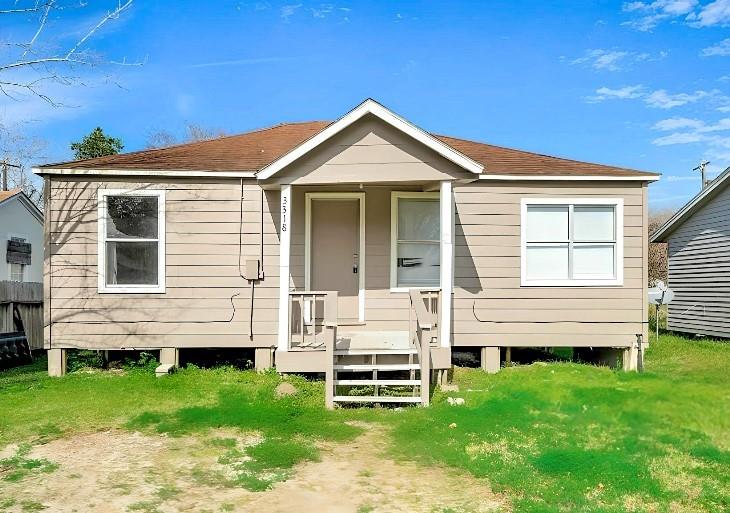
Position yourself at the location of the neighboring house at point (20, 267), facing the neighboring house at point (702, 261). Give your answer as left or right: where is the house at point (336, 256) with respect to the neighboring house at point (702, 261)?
right

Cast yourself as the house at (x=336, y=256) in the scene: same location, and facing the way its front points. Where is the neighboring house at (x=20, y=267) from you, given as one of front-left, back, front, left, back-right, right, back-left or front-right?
back-right

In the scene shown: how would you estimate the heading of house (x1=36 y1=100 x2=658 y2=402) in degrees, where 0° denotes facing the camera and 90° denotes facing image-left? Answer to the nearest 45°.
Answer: approximately 0°

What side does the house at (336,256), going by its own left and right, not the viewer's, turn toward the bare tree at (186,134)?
back

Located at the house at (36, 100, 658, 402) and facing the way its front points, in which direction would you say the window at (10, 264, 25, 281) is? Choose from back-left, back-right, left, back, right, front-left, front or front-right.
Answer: back-right

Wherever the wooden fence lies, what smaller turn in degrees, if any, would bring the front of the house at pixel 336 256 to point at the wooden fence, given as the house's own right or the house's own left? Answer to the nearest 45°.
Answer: approximately 135° to the house's own right
